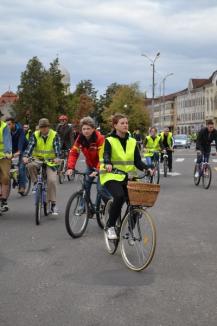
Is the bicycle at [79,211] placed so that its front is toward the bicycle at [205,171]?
no

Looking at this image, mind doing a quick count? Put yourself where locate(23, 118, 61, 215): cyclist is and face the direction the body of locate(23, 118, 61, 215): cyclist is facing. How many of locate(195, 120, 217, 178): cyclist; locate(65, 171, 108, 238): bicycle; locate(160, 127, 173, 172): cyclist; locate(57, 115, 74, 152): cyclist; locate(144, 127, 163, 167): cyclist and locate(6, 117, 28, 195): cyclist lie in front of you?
1

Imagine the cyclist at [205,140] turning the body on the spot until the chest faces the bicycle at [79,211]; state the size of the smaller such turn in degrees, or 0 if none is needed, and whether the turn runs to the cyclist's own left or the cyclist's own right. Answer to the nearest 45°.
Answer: approximately 45° to the cyclist's own right

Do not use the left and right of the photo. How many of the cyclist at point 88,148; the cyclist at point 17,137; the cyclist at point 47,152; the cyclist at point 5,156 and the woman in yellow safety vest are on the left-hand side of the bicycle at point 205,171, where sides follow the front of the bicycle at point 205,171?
0

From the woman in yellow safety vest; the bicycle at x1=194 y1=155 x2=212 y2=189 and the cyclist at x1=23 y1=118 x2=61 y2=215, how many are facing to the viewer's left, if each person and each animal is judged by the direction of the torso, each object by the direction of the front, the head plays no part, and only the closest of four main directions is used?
0

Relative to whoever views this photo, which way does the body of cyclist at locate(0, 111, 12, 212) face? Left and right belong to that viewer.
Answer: facing the viewer and to the left of the viewer

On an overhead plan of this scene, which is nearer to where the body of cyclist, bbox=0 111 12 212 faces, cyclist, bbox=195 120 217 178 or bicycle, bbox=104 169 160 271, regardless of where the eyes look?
the bicycle

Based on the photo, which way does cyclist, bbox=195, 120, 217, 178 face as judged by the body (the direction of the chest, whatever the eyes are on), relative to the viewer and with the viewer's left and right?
facing the viewer and to the right of the viewer

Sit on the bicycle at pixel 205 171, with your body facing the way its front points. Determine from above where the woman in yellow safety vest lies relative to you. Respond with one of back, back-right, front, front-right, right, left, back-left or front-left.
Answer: front-right

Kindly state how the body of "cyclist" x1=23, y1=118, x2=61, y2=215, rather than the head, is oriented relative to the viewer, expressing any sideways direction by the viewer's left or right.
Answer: facing the viewer

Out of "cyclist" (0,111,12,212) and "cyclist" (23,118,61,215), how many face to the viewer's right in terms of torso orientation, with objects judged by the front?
0

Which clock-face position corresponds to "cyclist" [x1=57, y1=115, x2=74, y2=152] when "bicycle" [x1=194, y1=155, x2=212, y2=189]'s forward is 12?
The cyclist is roughly at 5 o'clock from the bicycle.

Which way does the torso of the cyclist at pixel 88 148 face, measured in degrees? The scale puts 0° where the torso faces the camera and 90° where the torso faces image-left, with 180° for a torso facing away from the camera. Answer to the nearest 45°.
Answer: approximately 45°

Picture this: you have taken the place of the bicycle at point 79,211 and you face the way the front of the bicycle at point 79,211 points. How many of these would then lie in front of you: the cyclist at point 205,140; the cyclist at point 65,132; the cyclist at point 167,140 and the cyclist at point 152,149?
0
